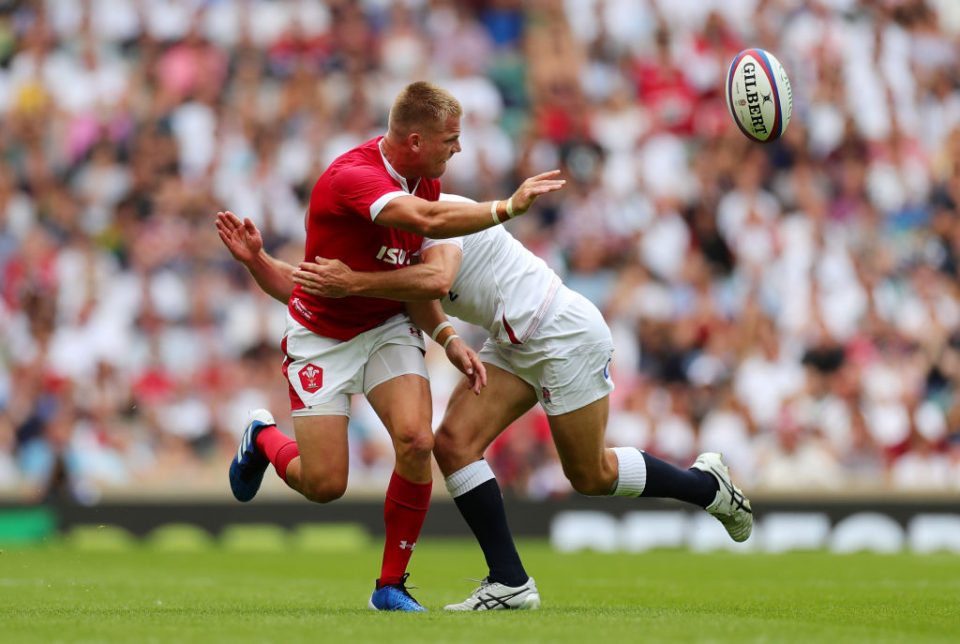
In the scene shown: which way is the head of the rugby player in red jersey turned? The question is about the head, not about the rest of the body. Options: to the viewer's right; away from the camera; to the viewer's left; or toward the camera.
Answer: to the viewer's right

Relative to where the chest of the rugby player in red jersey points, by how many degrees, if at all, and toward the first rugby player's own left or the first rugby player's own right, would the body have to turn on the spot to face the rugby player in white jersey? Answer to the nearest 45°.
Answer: approximately 45° to the first rugby player's own left

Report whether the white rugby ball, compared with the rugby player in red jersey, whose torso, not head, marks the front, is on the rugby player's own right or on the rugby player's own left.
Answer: on the rugby player's own left

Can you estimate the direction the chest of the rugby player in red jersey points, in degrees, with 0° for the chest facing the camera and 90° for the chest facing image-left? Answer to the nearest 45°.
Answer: approximately 315°
